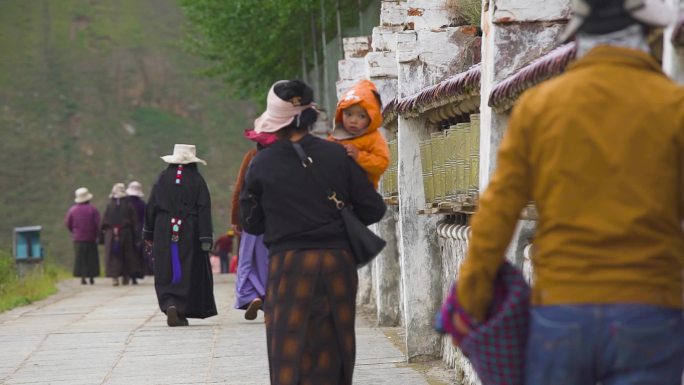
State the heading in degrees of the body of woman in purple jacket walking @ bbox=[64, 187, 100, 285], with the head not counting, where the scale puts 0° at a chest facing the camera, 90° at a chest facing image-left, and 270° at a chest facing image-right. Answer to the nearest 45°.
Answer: approximately 180°

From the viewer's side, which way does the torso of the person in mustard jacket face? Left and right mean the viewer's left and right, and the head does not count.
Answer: facing away from the viewer

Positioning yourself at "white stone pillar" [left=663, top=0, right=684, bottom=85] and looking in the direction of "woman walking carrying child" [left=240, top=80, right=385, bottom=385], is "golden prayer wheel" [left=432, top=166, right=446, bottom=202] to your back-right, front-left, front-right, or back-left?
front-right

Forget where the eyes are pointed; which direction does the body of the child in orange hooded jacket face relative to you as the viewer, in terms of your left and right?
facing the viewer and to the left of the viewer
